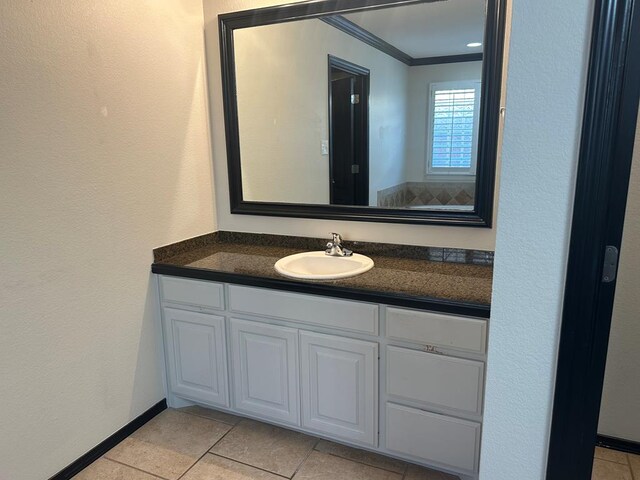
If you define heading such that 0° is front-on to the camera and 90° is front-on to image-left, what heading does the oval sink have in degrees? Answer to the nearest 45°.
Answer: approximately 0°

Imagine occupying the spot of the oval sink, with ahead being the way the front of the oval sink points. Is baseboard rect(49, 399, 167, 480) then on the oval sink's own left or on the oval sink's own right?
on the oval sink's own right

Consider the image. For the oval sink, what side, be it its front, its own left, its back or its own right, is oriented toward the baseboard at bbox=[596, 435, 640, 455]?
left
